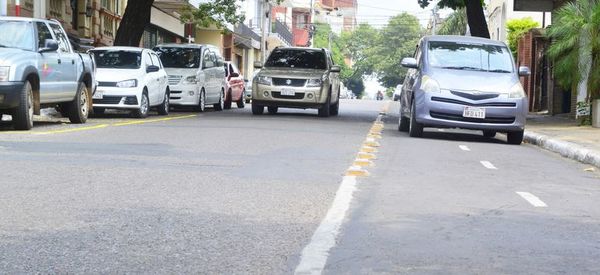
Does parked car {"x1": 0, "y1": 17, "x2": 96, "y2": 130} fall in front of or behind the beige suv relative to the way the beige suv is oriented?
in front

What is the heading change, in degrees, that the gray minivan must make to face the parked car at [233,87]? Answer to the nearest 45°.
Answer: approximately 135° to its right

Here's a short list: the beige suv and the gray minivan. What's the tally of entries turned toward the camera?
2

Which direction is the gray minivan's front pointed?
toward the camera

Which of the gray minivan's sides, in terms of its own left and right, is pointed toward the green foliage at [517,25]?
back

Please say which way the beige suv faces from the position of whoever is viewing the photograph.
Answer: facing the viewer

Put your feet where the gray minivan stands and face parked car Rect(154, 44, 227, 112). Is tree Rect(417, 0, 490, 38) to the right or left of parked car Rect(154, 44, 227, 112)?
right

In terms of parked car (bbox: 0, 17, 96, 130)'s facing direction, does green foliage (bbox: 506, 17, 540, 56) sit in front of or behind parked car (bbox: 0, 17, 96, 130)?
behind

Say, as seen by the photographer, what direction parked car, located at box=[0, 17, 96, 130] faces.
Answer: facing the viewer and to the left of the viewer

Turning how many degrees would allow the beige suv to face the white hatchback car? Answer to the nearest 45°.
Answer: approximately 45° to its right
